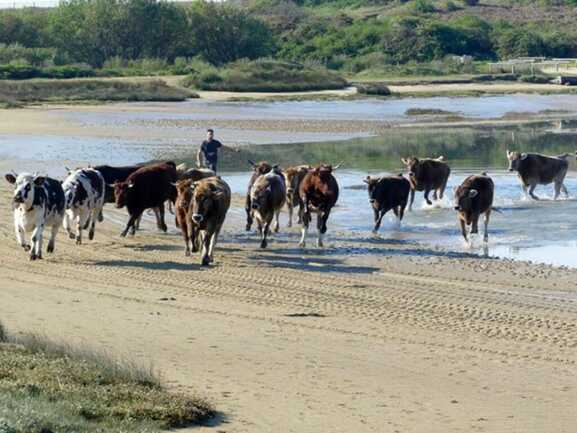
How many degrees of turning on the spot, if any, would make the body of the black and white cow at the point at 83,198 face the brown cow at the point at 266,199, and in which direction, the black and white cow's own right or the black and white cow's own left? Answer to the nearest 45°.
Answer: approximately 135° to the black and white cow's own left

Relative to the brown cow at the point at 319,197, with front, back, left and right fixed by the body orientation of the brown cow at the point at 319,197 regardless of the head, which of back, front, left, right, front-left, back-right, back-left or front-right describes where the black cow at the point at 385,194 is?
back-left

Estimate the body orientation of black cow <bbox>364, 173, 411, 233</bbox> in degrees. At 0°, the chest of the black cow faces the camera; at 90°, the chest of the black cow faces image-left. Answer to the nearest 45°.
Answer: approximately 45°

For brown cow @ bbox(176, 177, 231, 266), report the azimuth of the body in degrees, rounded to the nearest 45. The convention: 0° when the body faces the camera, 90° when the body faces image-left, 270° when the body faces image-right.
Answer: approximately 0°

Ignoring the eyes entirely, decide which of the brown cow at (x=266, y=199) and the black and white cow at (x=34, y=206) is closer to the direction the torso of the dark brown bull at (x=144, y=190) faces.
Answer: the black and white cow

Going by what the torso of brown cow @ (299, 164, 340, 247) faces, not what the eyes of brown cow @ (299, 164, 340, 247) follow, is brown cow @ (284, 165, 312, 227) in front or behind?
behind

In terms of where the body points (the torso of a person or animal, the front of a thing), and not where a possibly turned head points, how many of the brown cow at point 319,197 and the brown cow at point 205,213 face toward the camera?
2

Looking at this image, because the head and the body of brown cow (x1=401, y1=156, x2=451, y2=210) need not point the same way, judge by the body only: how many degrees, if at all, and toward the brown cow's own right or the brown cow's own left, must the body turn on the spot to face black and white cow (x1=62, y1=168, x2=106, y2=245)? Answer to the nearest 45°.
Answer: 0° — it already faces it

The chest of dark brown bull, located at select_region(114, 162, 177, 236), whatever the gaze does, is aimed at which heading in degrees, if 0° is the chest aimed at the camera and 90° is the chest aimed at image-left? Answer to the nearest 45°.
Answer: approximately 45°
